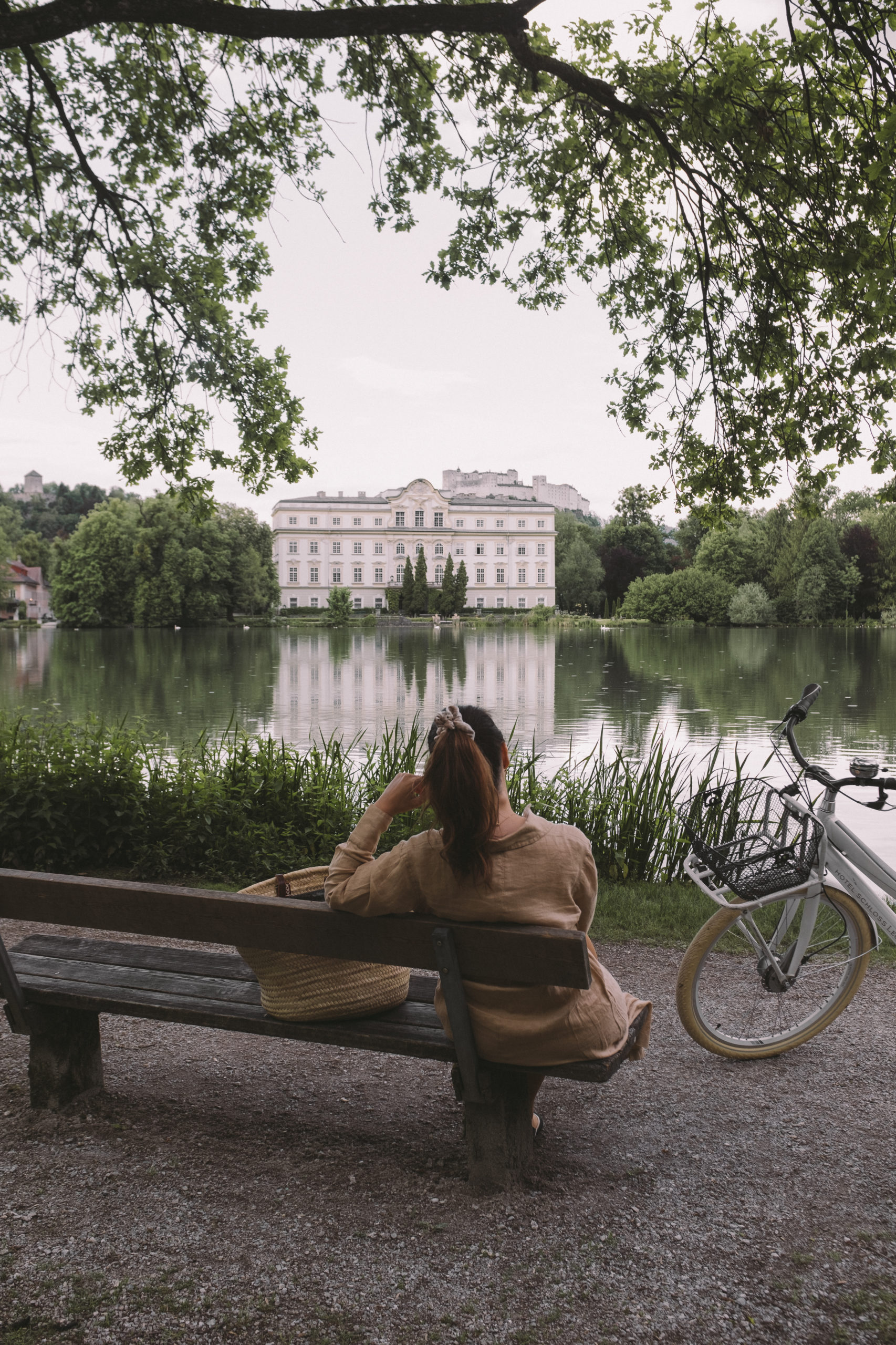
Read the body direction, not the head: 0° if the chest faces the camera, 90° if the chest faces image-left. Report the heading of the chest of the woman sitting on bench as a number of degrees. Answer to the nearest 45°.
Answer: approximately 180°

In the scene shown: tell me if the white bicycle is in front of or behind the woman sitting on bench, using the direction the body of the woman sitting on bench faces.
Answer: in front

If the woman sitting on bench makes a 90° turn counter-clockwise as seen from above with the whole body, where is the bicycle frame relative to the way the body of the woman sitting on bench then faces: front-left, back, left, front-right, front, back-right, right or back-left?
back-right
